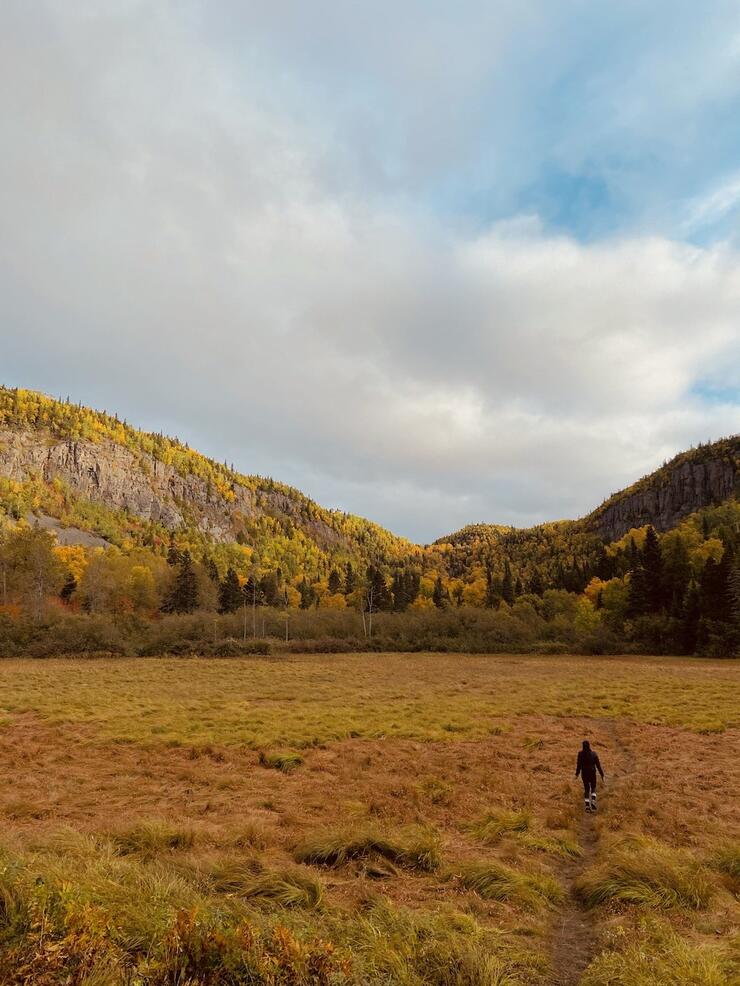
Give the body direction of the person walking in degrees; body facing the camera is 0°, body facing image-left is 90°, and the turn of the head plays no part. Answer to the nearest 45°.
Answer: approximately 180°

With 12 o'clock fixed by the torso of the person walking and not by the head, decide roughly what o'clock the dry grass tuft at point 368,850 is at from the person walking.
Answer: The dry grass tuft is roughly at 7 o'clock from the person walking.

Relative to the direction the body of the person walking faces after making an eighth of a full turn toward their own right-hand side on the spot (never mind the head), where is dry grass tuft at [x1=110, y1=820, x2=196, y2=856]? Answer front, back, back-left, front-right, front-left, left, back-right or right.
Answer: back

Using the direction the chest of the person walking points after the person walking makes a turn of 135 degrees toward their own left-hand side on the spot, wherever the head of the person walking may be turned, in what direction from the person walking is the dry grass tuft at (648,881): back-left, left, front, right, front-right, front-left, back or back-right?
front-left

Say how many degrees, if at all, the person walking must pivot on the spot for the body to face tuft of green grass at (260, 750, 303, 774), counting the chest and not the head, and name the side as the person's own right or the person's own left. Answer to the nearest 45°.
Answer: approximately 90° to the person's own left

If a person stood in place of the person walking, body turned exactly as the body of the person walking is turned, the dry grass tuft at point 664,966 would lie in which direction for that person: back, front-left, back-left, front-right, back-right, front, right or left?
back

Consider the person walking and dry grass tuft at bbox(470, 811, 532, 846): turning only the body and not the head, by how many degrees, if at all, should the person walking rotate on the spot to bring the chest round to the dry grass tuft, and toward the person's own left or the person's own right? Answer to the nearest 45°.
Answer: approximately 135° to the person's own left

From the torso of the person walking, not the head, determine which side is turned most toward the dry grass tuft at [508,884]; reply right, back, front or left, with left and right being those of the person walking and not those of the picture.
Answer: back
